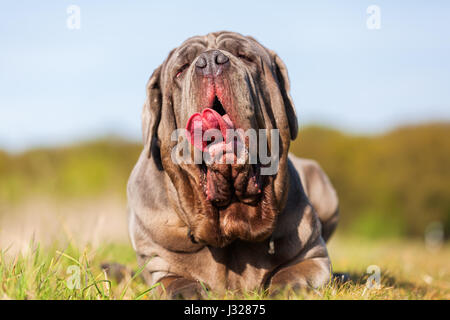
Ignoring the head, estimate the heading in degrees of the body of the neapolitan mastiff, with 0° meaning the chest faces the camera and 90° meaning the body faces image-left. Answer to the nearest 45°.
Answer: approximately 0°
